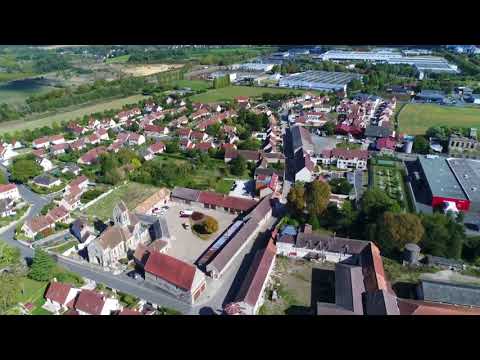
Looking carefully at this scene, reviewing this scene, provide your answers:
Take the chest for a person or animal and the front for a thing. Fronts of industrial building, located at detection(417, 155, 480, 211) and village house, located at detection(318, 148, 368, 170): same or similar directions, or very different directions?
same or similar directions

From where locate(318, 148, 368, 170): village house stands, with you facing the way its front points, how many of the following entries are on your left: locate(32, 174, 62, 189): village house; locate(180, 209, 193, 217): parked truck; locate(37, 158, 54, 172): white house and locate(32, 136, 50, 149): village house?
0

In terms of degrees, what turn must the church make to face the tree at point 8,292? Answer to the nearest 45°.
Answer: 0° — it already faces it

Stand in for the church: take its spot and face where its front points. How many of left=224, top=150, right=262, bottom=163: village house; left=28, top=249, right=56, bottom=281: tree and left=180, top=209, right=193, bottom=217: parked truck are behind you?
2

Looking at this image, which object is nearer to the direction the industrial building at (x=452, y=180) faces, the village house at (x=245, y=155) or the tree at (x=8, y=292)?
the tree

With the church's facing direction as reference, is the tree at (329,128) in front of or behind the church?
behind

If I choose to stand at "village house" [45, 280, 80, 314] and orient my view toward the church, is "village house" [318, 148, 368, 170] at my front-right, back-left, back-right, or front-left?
front-right

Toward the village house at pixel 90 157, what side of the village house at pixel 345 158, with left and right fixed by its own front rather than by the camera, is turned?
right

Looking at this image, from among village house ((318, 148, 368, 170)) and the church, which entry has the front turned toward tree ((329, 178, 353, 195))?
the village house

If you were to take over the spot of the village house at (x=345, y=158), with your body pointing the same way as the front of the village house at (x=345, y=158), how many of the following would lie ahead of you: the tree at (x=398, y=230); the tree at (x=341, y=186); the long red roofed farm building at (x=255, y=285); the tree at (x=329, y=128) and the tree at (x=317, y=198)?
4

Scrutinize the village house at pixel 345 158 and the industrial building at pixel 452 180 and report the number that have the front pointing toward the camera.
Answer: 2

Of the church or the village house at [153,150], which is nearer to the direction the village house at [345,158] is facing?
the church

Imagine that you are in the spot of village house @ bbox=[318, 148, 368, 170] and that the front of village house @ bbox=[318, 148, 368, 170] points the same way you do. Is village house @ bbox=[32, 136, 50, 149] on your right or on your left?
on your right

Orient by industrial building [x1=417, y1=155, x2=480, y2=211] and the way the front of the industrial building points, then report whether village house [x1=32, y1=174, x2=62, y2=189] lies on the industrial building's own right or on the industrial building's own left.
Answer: on the industrial building's own right

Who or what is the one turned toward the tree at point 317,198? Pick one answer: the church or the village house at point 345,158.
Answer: the village house

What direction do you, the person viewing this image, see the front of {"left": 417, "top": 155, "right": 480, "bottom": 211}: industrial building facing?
facing the viewer

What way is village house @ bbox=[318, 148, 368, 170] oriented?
toward the camera
